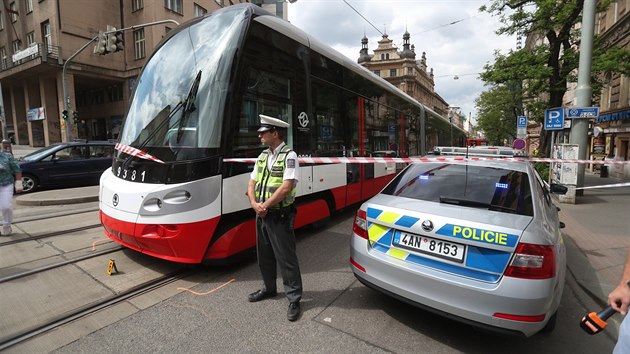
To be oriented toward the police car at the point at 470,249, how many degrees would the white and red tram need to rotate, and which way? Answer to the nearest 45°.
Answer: approximately 90° to its left

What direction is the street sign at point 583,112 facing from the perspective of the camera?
toward the camera

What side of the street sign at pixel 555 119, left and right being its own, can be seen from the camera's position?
front

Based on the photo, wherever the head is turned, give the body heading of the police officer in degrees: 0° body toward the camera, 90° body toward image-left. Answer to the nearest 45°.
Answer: approximately 45°

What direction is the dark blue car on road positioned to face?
to the viewer's left

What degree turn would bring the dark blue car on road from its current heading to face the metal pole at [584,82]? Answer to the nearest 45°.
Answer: approximately 135° to its left

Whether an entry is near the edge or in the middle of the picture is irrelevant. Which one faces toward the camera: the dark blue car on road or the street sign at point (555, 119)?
the street sign

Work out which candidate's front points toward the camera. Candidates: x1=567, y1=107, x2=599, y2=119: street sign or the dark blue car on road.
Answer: the street sign

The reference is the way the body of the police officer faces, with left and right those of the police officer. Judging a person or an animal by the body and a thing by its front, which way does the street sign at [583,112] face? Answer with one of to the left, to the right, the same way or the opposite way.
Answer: the same way

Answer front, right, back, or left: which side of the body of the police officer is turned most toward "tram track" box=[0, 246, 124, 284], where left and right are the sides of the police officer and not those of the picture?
right

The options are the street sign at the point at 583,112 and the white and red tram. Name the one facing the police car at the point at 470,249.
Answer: the street sign

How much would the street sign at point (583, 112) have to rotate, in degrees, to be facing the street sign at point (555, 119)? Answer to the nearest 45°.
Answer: approximately 90° to its right

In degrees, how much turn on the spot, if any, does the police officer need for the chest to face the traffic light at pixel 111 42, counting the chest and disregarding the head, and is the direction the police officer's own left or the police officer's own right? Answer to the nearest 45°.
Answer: approximately 90° to the police officer's own right

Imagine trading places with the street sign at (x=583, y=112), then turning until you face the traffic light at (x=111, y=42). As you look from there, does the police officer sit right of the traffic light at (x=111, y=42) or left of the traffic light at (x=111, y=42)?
left

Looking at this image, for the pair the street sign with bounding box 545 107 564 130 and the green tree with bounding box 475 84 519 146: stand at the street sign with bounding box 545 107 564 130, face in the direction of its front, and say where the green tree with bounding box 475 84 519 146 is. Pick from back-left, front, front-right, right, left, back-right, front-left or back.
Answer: back
